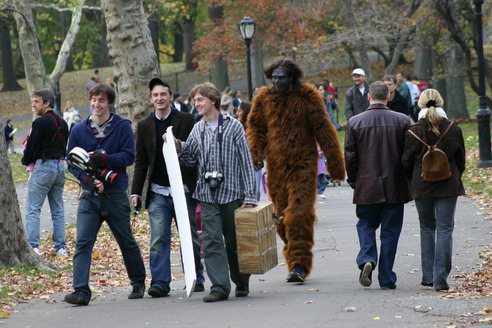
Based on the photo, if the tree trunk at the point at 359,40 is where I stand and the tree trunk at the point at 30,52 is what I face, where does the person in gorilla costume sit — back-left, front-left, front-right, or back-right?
front-left

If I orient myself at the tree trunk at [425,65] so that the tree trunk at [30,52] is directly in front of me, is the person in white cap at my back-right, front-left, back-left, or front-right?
front-left

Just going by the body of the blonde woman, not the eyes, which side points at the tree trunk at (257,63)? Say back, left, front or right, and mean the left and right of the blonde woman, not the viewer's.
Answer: front

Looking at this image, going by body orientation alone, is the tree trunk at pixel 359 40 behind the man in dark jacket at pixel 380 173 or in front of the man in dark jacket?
in front

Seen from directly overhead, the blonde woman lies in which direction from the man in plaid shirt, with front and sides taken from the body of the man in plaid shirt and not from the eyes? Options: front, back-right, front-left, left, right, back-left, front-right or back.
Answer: back-left

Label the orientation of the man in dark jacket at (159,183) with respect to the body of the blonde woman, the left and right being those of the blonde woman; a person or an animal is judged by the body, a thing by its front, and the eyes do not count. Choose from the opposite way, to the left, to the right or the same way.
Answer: the opposite way

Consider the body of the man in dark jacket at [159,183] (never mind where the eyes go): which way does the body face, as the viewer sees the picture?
toward the camera

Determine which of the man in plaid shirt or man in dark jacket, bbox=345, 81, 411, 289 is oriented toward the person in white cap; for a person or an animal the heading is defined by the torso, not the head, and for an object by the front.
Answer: the man in dark jacket

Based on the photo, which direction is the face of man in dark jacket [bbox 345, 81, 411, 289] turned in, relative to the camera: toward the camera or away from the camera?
away from the camera

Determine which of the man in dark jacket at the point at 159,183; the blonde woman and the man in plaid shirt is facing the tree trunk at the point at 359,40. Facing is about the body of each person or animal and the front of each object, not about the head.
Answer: the blonde woman

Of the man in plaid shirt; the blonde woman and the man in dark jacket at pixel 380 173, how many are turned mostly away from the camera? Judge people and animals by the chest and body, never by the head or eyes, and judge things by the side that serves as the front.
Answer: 2

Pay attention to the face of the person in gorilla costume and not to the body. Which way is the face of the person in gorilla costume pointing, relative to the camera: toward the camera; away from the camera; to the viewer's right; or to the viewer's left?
toward the camera

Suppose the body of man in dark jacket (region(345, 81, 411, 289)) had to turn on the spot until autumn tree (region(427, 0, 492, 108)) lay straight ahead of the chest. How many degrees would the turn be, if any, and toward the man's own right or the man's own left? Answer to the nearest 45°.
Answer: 0° — they already face it

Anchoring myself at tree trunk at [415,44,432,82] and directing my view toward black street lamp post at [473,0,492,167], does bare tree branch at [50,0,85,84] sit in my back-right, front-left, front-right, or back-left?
front-right

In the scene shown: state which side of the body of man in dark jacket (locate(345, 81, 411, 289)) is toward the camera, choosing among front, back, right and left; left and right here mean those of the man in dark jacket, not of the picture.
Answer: back

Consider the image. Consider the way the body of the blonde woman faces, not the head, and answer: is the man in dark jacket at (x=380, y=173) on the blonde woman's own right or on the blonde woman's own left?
on the blonde woman's own left

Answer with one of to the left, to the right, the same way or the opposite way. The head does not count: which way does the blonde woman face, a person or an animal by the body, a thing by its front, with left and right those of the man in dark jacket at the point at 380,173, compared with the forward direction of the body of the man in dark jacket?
the same way

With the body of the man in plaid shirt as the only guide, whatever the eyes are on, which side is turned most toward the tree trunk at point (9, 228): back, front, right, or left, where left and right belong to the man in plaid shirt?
right

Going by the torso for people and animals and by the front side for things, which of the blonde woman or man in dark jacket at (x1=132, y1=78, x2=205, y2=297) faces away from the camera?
the blonde woman

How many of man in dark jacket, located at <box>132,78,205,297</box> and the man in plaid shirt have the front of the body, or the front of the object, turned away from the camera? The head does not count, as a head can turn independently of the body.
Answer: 0

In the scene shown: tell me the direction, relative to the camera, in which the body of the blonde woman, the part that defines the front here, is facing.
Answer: away from the camera
